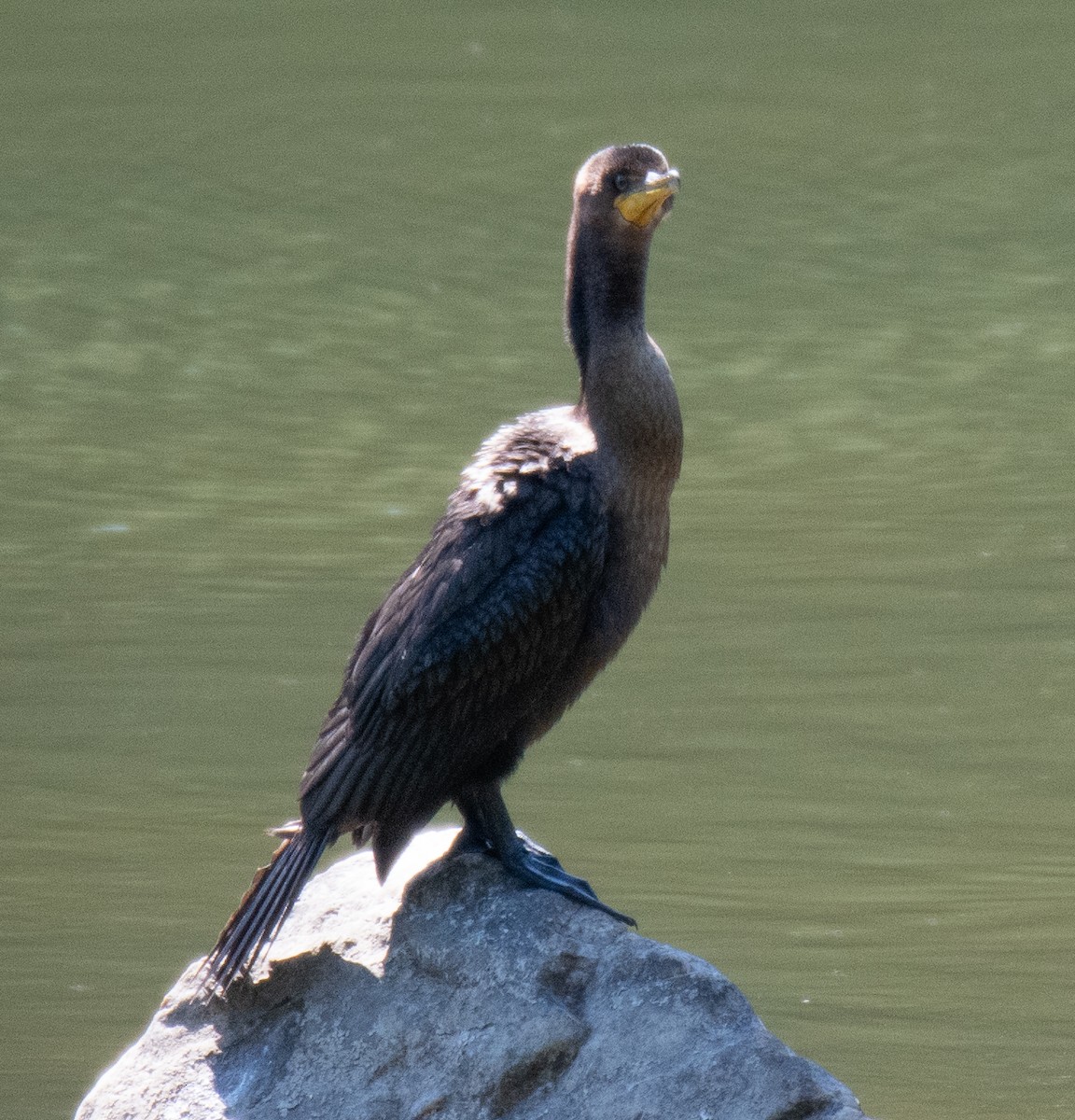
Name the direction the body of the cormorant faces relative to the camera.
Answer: to the viewer's right
